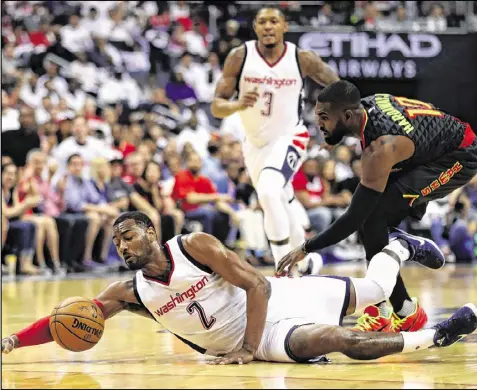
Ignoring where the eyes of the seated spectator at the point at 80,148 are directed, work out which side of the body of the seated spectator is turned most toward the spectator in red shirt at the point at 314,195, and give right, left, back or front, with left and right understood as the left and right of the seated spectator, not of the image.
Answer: left

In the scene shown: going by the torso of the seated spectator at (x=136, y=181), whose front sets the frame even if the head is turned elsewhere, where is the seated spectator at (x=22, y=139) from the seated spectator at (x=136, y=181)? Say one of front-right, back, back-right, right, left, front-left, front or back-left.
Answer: back-right

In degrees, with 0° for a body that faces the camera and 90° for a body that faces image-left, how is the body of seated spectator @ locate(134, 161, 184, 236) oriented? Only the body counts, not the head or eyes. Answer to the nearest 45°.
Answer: approximately 315°

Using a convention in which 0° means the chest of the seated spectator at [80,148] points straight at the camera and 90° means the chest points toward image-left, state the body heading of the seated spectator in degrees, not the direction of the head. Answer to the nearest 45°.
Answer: approximately 0°

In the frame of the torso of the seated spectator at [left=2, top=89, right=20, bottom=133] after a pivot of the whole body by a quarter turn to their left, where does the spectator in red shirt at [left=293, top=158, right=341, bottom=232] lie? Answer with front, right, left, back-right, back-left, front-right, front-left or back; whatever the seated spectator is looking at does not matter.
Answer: front

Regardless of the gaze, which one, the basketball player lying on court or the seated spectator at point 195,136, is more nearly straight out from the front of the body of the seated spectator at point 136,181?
the basketball player lying on court

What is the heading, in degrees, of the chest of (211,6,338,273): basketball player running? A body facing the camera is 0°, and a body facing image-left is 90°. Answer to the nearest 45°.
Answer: approximately 0°

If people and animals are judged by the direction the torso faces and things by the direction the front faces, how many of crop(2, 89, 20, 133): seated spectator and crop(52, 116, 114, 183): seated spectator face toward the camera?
2
